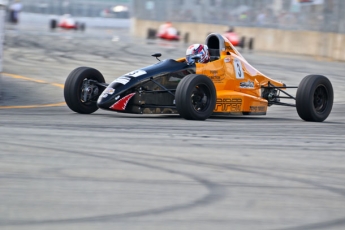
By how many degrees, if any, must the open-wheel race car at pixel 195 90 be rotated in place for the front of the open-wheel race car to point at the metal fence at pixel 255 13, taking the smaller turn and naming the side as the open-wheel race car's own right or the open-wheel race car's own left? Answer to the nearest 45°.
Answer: approximately 135° to the open-wheel race car's own right

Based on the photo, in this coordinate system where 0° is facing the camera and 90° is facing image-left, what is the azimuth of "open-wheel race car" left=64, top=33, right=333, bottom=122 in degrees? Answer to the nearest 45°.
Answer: approximately 45°

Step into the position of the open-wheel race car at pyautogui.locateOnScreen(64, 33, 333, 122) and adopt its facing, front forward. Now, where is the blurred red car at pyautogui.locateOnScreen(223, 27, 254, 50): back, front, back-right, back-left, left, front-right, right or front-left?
back-right
